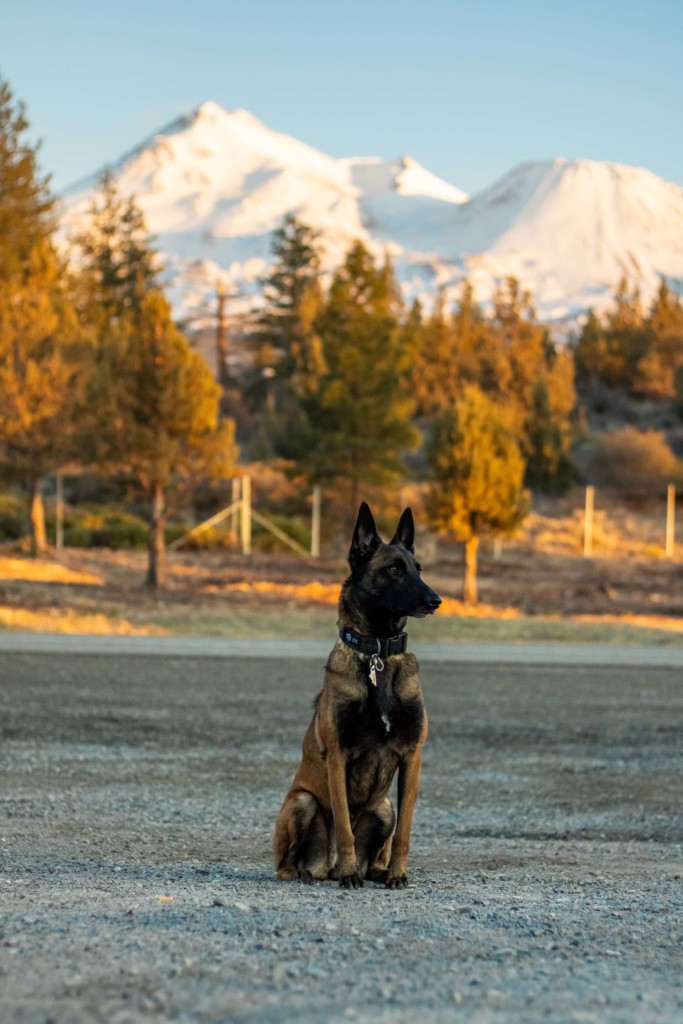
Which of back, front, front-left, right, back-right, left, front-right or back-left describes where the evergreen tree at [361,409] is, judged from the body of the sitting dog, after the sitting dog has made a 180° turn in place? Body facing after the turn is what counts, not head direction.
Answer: front-right

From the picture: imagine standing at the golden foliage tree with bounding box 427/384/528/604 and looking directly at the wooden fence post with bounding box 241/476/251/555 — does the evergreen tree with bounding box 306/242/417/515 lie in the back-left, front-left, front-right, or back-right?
front-right

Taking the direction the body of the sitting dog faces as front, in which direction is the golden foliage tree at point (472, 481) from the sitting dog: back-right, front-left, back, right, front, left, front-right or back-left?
back-left

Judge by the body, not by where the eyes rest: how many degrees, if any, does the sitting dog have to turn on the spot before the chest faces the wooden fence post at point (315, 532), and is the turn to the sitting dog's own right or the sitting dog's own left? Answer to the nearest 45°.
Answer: approximately 135° to the sitting dog's own left

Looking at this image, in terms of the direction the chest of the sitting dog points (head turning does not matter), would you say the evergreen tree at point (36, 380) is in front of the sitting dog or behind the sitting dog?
behind

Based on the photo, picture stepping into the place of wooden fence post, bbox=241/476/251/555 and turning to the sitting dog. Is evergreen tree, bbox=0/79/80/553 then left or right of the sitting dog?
right

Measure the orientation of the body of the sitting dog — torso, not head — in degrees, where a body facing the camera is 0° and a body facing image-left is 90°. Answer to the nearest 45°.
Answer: approximately 315°

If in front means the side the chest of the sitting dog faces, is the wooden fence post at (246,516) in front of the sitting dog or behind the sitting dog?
behind

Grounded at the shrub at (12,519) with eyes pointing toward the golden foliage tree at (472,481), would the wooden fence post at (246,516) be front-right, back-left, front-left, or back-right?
front-left
